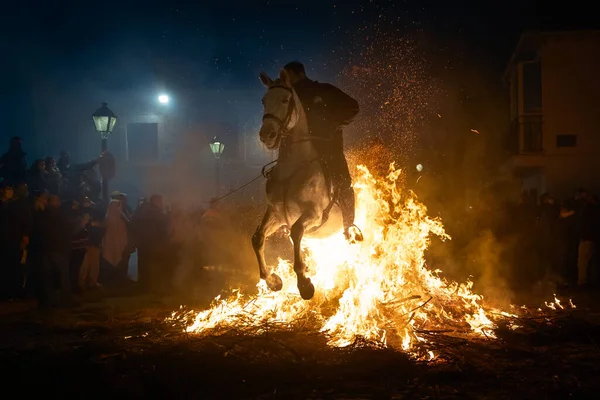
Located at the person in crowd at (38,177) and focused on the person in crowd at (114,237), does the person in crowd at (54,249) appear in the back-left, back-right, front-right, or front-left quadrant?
front-right

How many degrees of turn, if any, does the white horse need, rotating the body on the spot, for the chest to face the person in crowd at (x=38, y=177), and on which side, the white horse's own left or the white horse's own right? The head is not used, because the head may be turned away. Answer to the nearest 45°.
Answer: approximately 90° to the white horse's own right

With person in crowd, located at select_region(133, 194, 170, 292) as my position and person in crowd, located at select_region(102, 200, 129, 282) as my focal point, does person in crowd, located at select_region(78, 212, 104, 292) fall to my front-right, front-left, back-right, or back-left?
front-left

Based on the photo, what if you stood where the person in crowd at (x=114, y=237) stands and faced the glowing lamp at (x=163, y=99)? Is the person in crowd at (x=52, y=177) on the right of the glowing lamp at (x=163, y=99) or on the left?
left

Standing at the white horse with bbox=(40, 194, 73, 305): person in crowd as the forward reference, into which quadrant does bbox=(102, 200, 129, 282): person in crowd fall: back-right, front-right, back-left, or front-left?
front-right

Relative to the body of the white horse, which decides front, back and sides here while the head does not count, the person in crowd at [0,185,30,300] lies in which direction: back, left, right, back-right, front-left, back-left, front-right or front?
right

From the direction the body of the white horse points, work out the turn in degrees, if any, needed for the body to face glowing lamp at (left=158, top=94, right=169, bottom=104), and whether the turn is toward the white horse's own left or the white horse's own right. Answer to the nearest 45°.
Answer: approximately 135° to the white horse's own right

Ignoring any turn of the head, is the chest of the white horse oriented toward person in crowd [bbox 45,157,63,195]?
no

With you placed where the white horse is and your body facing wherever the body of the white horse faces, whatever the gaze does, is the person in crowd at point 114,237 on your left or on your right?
on your right

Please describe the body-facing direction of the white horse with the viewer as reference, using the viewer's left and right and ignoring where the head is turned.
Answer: facing the viewer and to the left of the viewer

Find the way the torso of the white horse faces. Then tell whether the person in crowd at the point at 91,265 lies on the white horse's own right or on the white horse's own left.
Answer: on the white horse's own right

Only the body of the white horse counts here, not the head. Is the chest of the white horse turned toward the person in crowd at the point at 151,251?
no

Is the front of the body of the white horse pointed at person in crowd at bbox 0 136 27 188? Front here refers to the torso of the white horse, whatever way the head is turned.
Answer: no
